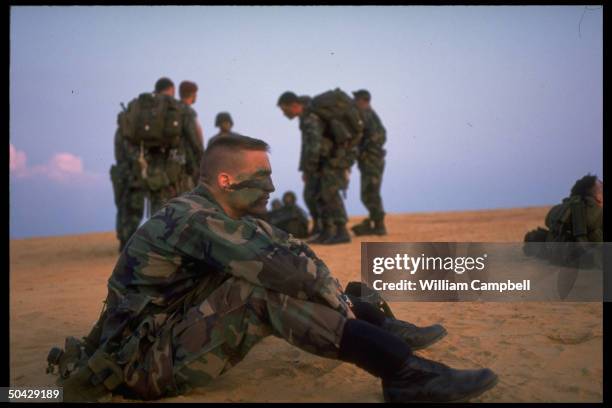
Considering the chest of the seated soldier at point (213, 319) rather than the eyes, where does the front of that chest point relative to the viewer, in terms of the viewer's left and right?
facing to the right of the viewer

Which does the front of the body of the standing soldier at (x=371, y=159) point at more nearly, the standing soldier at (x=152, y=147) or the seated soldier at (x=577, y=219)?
the standing soldier

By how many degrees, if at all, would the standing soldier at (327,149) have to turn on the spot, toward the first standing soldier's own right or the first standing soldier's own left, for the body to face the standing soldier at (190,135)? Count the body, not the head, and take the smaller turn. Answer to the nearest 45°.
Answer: approximately 45° to the first standing soldier's own left

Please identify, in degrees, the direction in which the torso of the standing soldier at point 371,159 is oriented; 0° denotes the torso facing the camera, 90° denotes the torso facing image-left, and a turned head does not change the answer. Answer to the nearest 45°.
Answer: approximately 90°

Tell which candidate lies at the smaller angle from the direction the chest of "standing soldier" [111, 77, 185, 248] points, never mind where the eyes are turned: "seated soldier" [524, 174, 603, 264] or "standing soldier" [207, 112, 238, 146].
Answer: the standing soldier

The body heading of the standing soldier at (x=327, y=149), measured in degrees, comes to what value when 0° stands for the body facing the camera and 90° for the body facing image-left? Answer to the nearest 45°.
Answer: approximately 90°

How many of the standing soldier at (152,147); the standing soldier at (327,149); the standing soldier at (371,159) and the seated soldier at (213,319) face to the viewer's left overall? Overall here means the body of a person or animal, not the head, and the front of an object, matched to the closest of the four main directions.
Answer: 2

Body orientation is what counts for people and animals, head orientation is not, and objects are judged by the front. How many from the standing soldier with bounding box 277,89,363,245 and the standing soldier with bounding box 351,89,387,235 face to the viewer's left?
2

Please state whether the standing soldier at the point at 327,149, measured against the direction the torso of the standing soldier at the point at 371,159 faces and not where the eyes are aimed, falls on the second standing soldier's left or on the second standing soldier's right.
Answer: on the second standing soldier's left

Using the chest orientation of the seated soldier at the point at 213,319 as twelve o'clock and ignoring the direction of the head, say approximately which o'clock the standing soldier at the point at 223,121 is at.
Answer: The standing soldier is roughly at 9 o'clock from the seated soldier.

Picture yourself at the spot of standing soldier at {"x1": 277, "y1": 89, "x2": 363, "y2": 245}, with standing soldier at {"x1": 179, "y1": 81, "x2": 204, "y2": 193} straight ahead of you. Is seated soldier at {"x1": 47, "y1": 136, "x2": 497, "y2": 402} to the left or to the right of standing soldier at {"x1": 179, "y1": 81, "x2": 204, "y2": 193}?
left

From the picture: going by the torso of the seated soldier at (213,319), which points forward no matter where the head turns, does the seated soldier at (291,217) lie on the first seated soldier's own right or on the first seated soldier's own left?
on the first seated soldier's own left

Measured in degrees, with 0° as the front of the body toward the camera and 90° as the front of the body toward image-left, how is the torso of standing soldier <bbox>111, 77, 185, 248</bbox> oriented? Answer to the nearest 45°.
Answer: approximately 225°

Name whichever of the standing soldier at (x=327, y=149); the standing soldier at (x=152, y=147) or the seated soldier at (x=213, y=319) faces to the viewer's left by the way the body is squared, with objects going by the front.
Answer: the standing soldier at (x=327, y=149)
